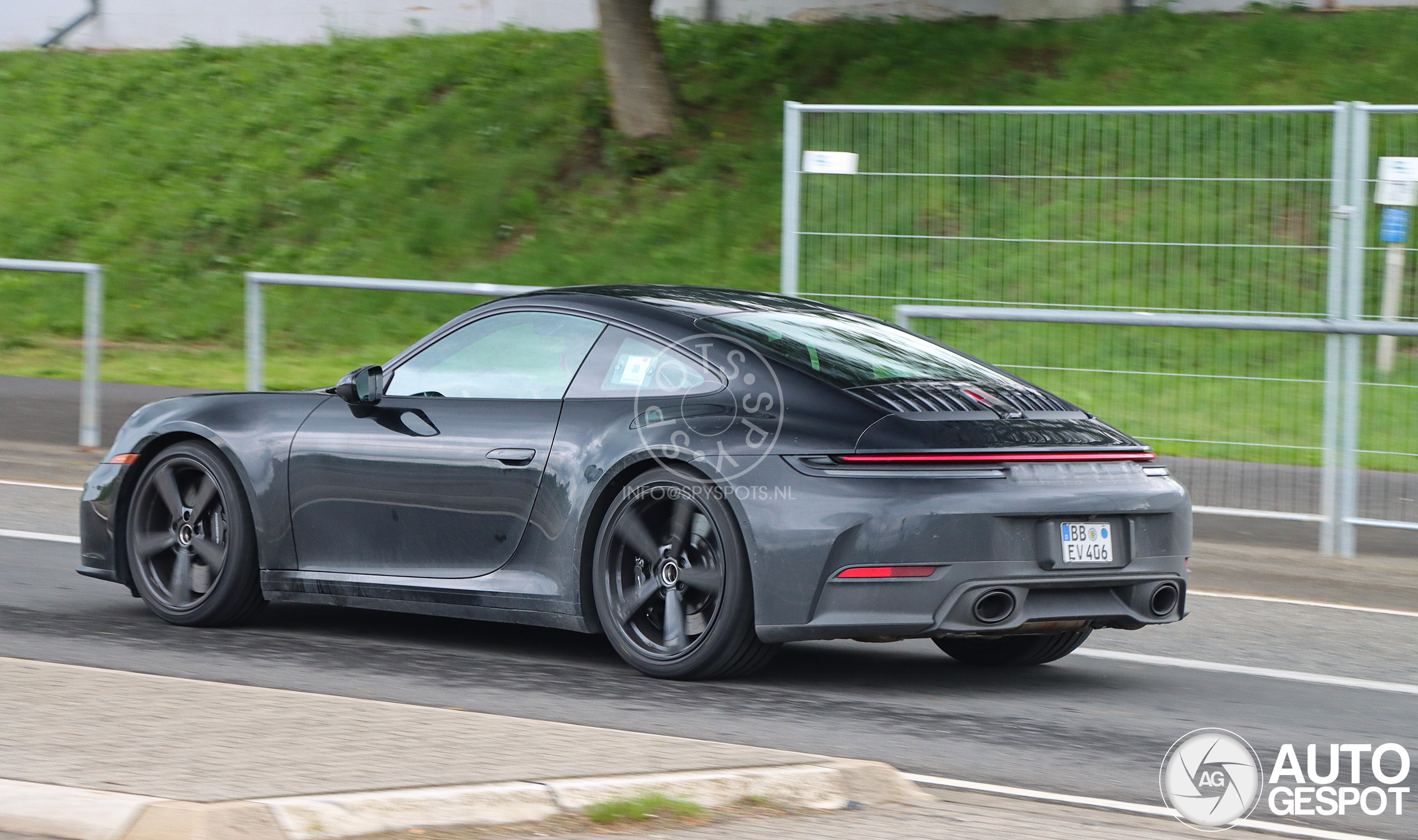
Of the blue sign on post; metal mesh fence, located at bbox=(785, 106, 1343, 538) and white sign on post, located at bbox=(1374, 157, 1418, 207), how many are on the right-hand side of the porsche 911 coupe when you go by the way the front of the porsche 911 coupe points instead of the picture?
3

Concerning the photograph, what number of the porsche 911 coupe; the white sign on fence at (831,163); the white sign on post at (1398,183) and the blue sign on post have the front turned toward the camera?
3

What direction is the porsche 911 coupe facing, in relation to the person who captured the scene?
facing away from the viewer and to the left of the viewer

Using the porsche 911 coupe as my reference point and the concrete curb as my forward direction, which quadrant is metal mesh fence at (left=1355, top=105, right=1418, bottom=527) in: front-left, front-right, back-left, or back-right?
back-left

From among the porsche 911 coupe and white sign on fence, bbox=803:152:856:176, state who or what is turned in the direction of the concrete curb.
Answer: the white sign on fence

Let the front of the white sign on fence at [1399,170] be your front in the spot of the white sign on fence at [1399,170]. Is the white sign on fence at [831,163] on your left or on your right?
on your right

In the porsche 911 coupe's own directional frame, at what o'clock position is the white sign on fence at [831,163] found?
The white sign on fence is roughly at 2 o'clock from the porsche 911 coupe.

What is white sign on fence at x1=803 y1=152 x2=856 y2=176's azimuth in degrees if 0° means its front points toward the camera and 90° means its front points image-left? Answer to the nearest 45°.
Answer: approximately 0°

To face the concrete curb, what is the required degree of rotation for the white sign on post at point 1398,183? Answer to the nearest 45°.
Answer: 0° — it already faces it

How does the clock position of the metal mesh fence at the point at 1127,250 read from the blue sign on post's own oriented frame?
The metal mesh fence is roughly at 3 o'clock from the blue sign on post.

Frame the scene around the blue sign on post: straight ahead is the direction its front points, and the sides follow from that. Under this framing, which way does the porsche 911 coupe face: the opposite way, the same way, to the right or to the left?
to the right
